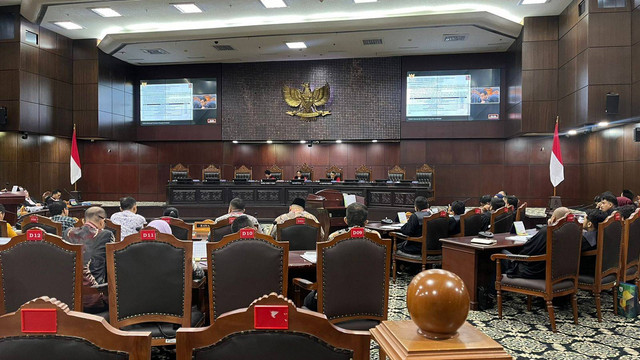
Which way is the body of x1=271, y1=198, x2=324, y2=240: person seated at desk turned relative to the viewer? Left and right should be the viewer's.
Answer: facing away from the viewer

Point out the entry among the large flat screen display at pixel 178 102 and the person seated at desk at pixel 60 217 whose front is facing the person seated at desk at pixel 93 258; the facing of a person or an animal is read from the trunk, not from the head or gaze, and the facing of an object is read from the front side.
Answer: the large flat screen display

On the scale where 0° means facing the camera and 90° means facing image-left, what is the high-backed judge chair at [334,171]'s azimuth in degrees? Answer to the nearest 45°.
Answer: approximately 0°

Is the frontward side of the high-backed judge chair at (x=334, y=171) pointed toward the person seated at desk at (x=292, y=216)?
yes

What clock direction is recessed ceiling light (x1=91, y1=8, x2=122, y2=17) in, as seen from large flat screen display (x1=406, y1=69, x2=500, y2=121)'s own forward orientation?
The recessed ceiling light is roughly at 2 o'clock from the large flat screen display.

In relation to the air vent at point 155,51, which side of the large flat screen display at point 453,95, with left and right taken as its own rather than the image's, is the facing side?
right

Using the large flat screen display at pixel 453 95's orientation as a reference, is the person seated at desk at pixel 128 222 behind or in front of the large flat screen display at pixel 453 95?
in front

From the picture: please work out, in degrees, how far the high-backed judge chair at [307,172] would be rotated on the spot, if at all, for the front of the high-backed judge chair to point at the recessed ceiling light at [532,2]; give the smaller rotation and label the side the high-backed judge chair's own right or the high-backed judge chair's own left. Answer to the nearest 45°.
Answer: approximately 45° to the high-backed judge chair's own left

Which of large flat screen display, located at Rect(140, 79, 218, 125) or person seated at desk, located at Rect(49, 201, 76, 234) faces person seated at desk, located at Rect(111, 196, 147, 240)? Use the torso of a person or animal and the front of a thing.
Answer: the large flat screen display
